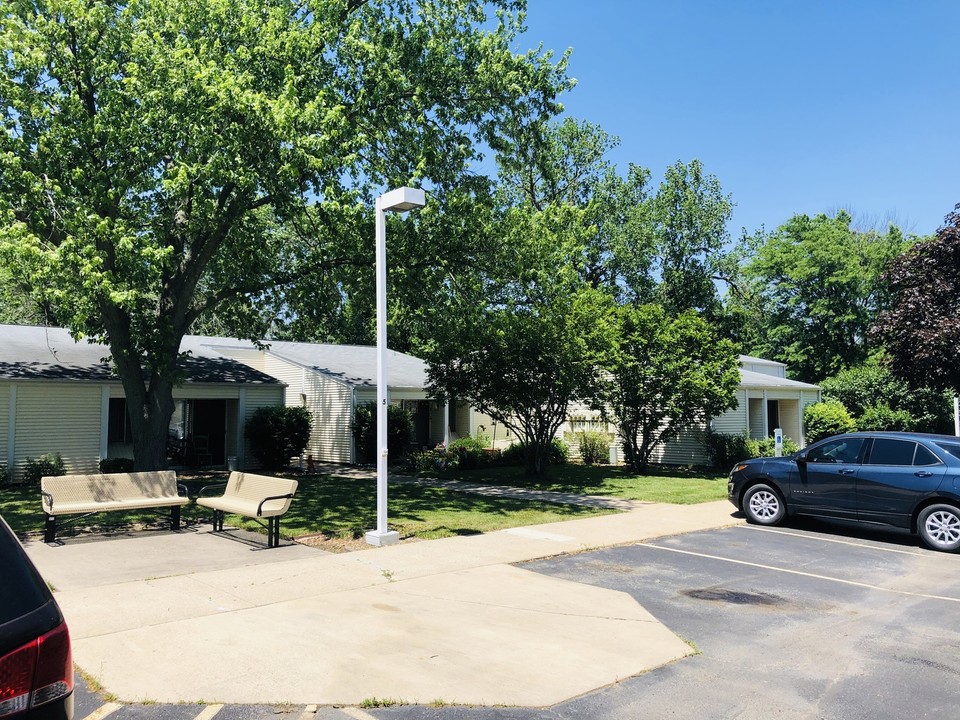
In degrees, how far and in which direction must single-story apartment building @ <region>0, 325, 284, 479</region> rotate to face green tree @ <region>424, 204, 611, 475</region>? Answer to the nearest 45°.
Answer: approximately 45° to its left

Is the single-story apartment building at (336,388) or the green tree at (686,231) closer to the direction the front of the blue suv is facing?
the single-story apartment building

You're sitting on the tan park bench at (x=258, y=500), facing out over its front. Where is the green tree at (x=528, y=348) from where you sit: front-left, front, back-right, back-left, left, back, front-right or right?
back

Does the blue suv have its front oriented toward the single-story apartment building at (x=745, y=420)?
no

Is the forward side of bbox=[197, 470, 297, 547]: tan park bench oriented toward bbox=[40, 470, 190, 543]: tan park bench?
no

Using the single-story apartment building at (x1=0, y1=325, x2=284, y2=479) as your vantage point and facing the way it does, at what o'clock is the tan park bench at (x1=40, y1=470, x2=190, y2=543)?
The tan park bench is roughly at 12 o'clock from the single-story apartment building.

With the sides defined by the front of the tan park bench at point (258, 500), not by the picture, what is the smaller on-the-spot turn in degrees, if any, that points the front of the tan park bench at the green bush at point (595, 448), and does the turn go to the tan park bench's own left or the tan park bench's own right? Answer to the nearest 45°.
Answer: approximately 180°

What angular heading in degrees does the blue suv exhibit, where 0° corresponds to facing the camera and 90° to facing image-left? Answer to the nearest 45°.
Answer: approximately 90°

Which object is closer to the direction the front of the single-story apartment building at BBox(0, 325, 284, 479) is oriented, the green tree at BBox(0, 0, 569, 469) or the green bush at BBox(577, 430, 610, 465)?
the green tree

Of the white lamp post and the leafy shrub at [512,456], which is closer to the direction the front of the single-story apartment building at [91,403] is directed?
the white lamp post

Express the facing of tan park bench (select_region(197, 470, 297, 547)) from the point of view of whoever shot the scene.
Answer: facing the viewer and to the left of the viewer

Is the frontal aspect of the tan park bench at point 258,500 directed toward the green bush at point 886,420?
no

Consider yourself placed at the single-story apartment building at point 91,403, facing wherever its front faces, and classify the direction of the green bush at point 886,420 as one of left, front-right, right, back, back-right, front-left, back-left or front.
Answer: left

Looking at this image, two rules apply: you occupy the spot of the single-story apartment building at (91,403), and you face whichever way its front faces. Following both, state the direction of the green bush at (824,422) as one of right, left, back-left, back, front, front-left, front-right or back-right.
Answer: left

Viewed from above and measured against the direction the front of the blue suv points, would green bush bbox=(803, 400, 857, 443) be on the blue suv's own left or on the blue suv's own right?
on the blue suv's own right

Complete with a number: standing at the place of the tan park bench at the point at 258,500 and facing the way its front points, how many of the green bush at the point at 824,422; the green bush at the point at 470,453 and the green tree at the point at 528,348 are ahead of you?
0

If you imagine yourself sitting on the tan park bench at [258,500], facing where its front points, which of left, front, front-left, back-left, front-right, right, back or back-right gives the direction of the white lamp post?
left

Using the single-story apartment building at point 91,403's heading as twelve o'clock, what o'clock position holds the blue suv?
The blue suv is roughly at 11 o'clock from the single-story apartment building.

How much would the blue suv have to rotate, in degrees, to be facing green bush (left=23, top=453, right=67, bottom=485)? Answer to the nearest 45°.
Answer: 0° — it already faces it

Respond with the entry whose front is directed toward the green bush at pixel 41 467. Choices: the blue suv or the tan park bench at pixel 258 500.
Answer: the blue suv

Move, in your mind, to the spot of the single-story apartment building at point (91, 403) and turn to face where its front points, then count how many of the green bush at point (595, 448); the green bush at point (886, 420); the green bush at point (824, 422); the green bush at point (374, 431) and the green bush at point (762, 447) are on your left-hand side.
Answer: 5

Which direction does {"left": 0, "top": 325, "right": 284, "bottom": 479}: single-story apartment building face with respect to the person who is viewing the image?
facing the viewer
